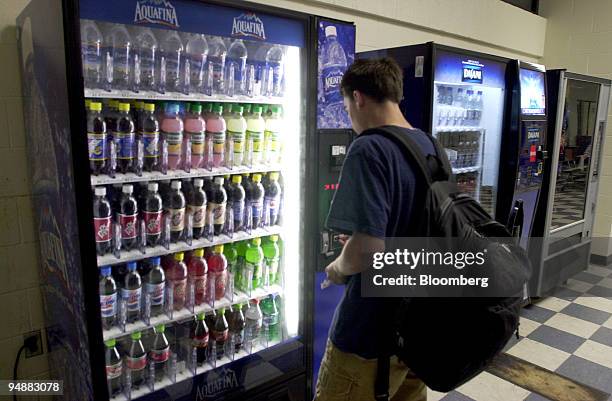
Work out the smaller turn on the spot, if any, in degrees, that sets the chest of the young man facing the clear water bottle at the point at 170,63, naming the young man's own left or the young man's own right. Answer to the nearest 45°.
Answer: approximately 45° to the young man's own left

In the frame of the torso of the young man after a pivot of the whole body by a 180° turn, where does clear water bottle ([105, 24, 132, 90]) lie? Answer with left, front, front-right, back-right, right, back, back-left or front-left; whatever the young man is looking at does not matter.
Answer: back-right

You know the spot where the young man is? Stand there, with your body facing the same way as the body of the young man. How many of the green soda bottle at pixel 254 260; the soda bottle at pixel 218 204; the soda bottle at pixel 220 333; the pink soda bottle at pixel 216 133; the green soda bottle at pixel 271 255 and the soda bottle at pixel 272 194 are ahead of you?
6

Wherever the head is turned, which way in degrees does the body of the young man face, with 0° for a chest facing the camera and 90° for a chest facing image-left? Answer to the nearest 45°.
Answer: approximately 135°

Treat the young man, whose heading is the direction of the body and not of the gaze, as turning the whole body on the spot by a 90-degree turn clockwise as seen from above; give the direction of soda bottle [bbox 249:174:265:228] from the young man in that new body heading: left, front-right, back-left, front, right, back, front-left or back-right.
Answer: left

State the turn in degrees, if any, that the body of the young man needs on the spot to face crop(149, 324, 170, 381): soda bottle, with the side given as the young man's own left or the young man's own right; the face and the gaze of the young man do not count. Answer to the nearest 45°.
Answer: approximately 45° to the young man's own left

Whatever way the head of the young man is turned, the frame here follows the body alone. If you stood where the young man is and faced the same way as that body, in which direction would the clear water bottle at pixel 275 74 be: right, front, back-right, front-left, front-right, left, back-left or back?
front

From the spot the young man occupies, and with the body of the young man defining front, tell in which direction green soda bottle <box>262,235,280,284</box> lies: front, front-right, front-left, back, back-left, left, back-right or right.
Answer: front

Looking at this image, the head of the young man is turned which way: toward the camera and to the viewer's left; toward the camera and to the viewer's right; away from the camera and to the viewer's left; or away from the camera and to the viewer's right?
away from the camera and to the viewer's left

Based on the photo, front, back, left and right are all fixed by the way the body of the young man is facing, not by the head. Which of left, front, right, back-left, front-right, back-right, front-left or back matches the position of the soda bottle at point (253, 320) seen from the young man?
front

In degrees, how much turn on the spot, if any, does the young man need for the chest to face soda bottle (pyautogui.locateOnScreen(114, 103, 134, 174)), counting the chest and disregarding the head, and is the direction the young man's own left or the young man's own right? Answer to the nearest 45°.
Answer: approximately 45° to the young man's own left

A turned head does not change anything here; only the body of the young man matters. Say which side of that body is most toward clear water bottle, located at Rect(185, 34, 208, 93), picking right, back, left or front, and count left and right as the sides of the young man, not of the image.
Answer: front

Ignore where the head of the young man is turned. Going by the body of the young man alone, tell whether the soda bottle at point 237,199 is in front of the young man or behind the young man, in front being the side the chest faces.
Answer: in front

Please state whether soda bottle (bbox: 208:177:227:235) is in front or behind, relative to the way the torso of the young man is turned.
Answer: in front

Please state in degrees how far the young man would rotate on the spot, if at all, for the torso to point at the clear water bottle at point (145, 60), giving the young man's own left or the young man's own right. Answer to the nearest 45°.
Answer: approximately 45° to the young man's own left
